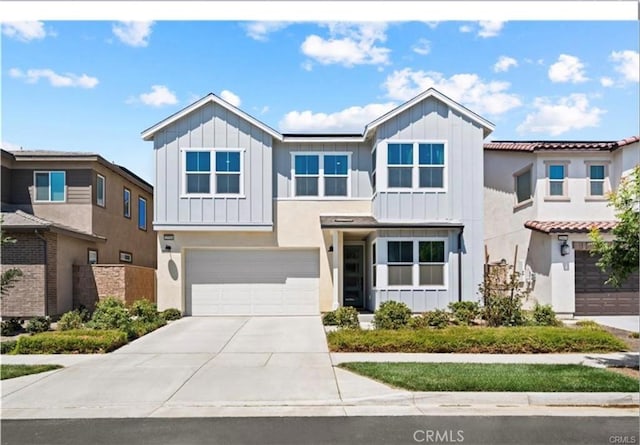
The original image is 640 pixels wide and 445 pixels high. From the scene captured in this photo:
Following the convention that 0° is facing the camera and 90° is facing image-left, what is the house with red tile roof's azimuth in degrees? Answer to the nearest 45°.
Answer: approximately 0°

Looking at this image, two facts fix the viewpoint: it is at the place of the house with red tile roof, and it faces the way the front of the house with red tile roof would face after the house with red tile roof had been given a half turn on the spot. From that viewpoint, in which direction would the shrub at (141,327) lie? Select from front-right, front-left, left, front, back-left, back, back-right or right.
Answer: back-left

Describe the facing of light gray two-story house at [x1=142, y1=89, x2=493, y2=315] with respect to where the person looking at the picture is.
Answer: facing the viewer

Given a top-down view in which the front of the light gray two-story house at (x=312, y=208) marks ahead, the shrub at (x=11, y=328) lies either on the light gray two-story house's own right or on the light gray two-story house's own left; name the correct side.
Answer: on the light gray two-story house's own right

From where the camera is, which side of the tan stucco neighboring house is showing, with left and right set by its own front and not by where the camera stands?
front

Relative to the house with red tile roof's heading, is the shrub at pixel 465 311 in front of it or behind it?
in front

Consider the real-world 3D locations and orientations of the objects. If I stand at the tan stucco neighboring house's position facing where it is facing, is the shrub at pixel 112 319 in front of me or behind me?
in front

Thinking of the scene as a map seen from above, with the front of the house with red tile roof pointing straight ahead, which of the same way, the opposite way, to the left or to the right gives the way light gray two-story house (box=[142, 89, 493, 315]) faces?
the same way

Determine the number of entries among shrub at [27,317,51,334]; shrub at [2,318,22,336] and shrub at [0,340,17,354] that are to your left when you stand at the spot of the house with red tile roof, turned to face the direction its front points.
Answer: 0

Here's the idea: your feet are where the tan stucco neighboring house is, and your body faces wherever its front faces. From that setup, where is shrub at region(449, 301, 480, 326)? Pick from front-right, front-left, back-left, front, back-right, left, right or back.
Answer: front-left

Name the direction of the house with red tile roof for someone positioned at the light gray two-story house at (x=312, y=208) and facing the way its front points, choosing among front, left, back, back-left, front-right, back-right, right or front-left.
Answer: left

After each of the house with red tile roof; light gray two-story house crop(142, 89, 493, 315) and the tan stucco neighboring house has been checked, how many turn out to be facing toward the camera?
3

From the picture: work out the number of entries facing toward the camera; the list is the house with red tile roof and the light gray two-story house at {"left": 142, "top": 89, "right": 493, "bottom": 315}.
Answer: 2

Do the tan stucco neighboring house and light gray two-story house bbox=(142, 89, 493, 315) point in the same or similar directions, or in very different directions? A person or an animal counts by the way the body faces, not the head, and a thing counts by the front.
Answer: same or similar directions

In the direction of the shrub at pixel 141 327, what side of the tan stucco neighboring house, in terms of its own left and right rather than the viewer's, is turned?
front
